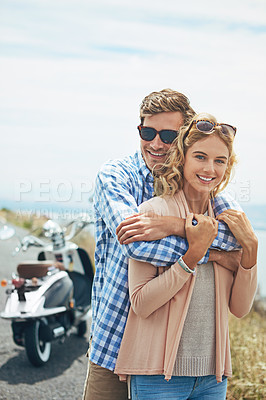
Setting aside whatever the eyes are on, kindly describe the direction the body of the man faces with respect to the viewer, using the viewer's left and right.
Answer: facing the viewer and to the right of the viewer

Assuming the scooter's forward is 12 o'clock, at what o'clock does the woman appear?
The woman is roughly at 4 o'clock from the scooter.

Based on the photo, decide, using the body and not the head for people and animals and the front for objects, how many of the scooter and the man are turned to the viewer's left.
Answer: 0

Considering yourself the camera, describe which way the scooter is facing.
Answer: facing away from the viewer and to the right of the viewer
